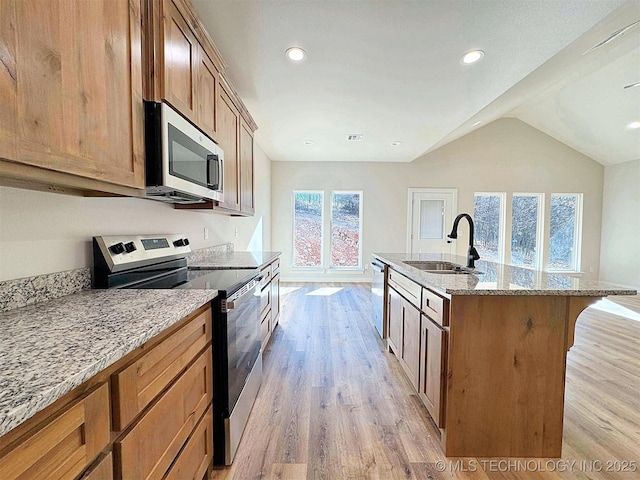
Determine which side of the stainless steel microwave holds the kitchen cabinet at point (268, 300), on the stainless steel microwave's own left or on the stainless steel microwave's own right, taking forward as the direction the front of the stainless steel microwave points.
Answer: on the stainless steel microwave's own left

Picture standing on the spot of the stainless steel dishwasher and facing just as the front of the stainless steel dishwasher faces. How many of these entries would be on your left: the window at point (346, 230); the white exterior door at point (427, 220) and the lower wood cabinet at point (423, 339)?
1

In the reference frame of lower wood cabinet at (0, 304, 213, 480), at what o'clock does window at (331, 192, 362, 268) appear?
The window is roughly at 9 o'clock from the lower wood cabinet.

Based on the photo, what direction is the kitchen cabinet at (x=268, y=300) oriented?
to the viewer's right

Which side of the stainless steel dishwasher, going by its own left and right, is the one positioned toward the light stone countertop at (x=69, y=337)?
left

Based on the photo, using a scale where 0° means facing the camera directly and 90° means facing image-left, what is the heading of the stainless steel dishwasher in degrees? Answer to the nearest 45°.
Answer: approximately 90°

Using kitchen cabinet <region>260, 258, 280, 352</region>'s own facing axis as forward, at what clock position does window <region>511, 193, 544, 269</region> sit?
The window is roughly at 11 o'clock from the kitchen cabinet.

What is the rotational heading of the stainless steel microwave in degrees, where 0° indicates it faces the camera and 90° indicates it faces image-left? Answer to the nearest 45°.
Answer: approximately 315°

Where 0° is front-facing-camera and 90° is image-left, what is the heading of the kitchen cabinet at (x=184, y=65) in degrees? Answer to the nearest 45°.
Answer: approximately 315°

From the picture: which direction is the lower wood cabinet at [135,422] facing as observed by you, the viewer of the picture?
facing the viewer and to the right of the viewer

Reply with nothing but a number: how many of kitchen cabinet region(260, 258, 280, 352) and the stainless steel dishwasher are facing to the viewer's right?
1

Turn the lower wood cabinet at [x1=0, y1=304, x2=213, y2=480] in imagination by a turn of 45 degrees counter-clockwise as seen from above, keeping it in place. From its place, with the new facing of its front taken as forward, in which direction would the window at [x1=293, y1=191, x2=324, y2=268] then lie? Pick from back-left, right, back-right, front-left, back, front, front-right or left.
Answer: front-left
